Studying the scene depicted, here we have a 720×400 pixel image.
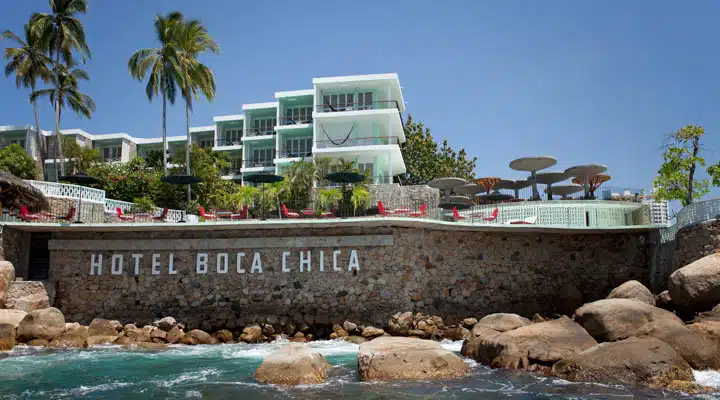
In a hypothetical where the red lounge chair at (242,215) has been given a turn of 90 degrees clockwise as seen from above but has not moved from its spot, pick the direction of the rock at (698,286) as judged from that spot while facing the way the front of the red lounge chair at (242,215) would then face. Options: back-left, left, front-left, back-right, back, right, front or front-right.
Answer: back-right

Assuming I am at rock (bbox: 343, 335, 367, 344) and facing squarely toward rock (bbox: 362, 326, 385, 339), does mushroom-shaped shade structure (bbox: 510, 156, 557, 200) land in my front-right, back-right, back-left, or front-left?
front-left

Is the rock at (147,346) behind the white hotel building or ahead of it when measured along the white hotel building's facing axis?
ahead

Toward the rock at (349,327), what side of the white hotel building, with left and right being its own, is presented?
front

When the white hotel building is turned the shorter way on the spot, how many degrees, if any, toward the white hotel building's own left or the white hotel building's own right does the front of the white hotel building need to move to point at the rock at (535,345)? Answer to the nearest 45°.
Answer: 0° — it already faces it

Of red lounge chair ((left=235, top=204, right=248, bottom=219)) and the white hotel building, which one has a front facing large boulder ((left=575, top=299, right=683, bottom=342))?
the white hotel building

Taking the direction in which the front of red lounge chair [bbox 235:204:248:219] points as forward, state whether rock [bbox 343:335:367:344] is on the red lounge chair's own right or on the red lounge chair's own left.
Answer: on the red lounge chair's own left

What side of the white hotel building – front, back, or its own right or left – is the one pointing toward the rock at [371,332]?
front

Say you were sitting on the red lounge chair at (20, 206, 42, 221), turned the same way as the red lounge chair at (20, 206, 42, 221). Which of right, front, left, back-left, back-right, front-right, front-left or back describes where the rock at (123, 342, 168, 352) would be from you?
front-right

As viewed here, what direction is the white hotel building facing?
toward the camera
